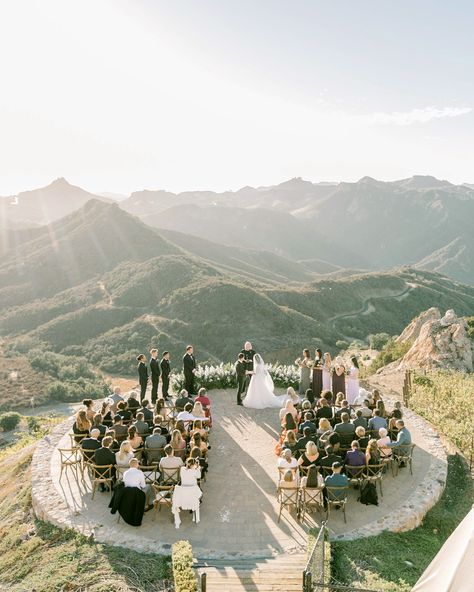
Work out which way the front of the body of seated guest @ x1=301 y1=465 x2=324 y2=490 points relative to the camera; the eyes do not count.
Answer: away from the camera

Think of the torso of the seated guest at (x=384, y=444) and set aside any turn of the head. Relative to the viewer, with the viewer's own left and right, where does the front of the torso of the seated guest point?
facing away from the viewer and to the left of the viewer

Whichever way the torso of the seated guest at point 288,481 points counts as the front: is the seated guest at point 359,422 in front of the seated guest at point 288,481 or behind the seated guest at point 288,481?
in front

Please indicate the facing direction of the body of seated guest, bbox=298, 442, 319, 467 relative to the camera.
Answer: away from the camera

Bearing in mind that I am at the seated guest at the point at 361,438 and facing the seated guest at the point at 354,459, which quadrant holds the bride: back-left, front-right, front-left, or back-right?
back-right

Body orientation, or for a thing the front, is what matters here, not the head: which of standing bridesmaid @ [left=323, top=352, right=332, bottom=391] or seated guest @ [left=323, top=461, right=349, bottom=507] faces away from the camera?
the seated guest

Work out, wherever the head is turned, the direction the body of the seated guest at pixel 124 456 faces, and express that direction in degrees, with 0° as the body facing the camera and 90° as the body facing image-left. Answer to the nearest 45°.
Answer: approximately 225°

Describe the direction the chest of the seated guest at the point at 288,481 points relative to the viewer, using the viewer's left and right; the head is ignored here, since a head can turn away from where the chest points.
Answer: facing away from the viewer
